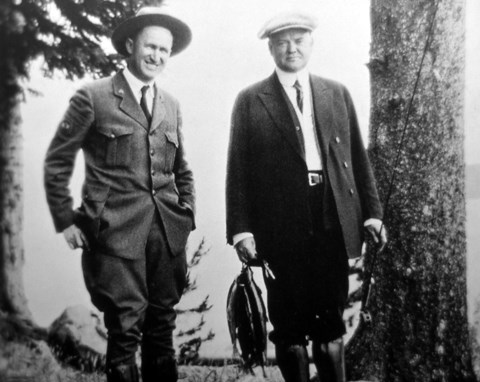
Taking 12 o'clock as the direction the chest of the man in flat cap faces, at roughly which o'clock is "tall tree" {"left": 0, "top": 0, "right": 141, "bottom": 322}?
The tall tree is roughly at 3 o'clock from the man in flat cap.

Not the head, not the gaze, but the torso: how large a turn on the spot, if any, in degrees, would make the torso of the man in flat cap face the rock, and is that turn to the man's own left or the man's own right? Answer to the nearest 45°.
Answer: approximately 90° to the man's own right

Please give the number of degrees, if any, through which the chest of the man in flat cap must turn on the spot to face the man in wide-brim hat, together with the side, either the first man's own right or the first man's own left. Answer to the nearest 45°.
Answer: approximately 90° to the first man's own right

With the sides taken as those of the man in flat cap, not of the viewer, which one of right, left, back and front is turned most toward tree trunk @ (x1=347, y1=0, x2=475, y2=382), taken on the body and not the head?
left

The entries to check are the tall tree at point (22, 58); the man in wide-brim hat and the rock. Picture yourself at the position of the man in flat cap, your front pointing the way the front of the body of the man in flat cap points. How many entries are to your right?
3

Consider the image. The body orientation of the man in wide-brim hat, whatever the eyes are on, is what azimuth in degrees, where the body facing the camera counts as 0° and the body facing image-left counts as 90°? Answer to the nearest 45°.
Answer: approximately 315°

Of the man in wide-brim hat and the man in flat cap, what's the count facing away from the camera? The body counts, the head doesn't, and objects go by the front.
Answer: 0

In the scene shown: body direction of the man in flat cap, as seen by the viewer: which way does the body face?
toward the camera

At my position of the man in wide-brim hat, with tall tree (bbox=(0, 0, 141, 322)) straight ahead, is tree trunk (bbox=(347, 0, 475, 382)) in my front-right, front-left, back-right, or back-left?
back-right

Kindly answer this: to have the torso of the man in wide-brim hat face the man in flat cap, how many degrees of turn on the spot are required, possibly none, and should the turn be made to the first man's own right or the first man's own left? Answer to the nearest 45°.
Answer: approximately 45° to the first man's own left
